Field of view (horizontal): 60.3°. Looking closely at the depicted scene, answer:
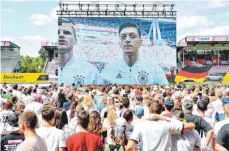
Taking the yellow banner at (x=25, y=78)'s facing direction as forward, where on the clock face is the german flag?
The german flag is roughly at 10 o'clock from the yellow banner.

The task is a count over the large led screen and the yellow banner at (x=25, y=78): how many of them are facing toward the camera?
2

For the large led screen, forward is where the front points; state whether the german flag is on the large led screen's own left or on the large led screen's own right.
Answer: on the large led screen's own left

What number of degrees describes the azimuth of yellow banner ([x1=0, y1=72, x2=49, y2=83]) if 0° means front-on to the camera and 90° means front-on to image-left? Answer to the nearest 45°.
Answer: approximately 0°
